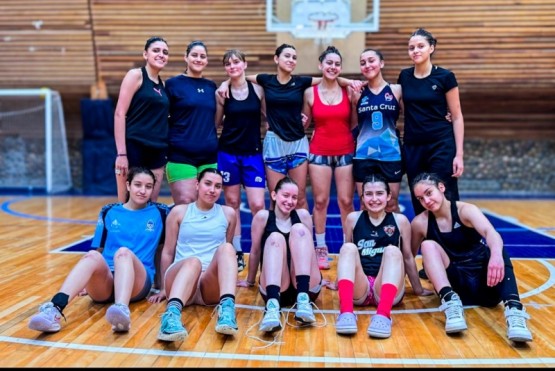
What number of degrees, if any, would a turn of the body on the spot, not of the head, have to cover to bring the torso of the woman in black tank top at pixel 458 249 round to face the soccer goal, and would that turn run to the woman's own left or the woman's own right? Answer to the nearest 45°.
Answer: approximately 135° to the woman's own right

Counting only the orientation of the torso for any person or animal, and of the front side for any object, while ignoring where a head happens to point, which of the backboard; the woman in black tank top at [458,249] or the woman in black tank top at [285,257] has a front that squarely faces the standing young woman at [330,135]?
the backboard

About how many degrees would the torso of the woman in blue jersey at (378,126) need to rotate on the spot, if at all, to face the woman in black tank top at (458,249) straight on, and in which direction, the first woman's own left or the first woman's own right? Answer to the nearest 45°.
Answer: approximately 45° to the first woman's own left

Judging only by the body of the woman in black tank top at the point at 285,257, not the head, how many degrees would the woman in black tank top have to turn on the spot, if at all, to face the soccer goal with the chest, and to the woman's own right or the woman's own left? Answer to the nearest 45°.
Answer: approximately 135° to the woman's own right

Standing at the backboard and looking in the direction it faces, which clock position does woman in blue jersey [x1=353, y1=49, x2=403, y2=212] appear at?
The woman in blue jersey is roughly at 12 o'clock from the backboard.

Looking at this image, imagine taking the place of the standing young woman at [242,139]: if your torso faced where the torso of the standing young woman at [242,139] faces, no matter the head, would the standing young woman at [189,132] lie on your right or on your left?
on your right

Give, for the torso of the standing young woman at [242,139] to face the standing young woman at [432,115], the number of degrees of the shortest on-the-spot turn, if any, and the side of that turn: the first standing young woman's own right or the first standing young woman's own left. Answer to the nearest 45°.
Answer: approximately 90° to the first standing young woman's own left

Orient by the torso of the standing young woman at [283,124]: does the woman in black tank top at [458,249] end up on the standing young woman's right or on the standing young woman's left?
on the standing young woman's left
